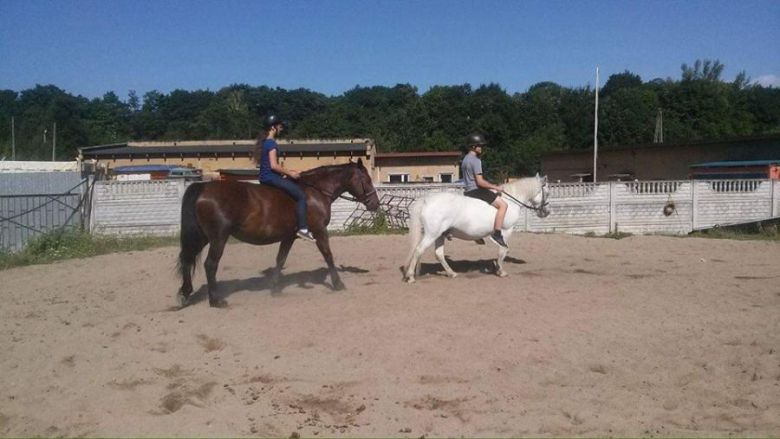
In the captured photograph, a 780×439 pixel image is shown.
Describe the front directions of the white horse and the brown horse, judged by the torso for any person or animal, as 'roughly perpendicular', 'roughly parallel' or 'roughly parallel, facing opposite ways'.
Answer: roughly parallel

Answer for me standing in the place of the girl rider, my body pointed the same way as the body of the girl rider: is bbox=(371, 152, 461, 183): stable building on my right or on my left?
on my left

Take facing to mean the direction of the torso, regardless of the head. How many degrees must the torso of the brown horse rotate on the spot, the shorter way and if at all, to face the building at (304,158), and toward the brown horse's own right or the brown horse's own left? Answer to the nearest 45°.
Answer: approximately 90° to the brown horse's own left

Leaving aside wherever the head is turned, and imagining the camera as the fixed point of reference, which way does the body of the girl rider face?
to the viewer's right

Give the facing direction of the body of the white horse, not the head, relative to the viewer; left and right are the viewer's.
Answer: facing to the right of the viewer

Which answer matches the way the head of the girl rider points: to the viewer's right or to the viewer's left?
to the viewer's right

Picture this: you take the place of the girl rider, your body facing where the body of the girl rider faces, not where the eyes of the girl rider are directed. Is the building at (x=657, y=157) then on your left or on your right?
on your left

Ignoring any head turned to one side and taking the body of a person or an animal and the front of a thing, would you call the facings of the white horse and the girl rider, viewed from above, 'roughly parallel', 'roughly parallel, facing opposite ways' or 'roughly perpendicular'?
roughly parallel

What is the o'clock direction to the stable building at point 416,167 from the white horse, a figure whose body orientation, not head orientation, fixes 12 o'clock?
The stable building is roughly at 9 o'clock from the white horse.

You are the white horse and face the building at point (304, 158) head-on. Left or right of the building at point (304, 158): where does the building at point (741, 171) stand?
right

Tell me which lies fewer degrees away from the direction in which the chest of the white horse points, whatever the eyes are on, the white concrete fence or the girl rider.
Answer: the white concrete fence

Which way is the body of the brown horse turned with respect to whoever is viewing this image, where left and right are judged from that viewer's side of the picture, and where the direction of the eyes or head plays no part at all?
facing to the right of the viewer

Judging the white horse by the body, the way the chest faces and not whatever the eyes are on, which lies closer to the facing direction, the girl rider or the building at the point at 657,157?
the building

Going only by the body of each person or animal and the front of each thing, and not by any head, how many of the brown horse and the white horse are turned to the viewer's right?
2
